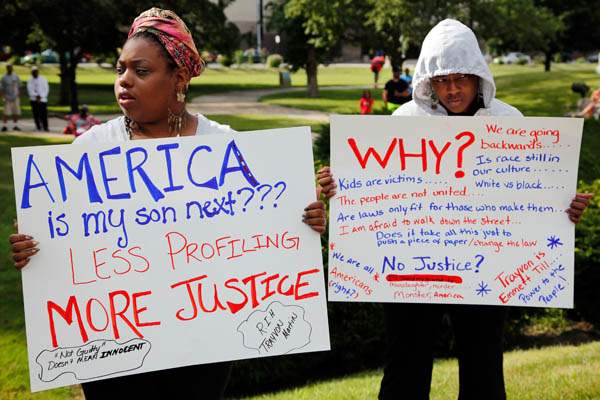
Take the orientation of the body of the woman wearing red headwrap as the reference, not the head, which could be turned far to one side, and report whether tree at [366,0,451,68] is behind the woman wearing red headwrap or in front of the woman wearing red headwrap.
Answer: behind

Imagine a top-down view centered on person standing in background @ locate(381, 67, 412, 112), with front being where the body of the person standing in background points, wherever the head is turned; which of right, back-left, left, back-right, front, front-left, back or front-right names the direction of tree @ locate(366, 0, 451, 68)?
back

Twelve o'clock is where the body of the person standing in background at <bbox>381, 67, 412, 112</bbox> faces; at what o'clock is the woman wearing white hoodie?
The woman wearing white hoodie is roughly at 12 o'clock from the person standing in background.
